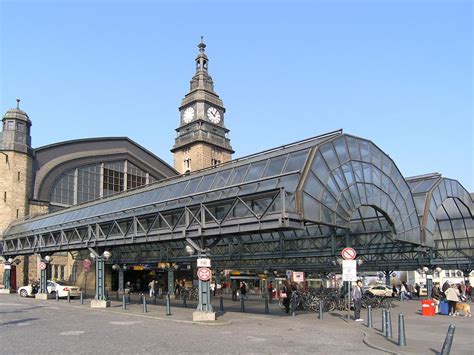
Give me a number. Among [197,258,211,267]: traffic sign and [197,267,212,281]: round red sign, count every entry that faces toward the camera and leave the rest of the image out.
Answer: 2

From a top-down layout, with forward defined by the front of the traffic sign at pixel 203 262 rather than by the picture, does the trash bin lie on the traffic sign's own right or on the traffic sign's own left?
on the traffic sign's own left

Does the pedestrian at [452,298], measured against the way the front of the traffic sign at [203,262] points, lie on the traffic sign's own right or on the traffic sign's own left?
on the traffic sign's own left

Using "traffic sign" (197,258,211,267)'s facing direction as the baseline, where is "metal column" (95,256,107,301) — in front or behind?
behind

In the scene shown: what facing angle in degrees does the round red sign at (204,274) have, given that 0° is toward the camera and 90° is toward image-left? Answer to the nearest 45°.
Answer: approximately 0°
